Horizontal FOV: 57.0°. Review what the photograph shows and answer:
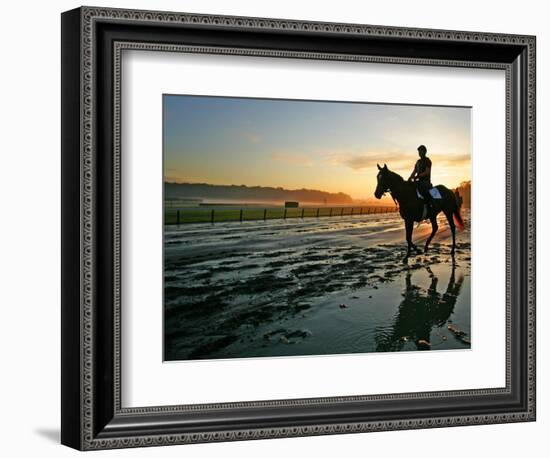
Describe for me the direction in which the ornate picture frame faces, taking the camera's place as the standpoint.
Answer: facing the viewer and to the right of the viewer
